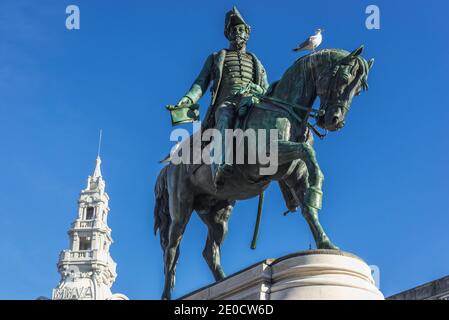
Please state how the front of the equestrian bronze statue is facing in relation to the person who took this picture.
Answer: facing the viewer and to the right of the viewer
